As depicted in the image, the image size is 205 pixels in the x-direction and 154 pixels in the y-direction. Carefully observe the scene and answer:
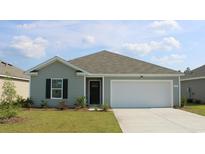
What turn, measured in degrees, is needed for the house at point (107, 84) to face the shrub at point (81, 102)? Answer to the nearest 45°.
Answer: approximately 45° to its right

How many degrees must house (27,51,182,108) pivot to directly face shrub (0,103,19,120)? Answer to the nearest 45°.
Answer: approximately 45° to its right

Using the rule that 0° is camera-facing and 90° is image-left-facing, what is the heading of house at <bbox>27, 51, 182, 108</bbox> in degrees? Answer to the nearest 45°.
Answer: approximately 0°

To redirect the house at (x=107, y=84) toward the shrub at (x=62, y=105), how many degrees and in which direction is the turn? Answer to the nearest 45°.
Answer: approximately 90° to its right

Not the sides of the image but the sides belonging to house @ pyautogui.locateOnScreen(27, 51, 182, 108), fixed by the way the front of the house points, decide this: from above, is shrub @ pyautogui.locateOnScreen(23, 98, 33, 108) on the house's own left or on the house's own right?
on the house's own right
